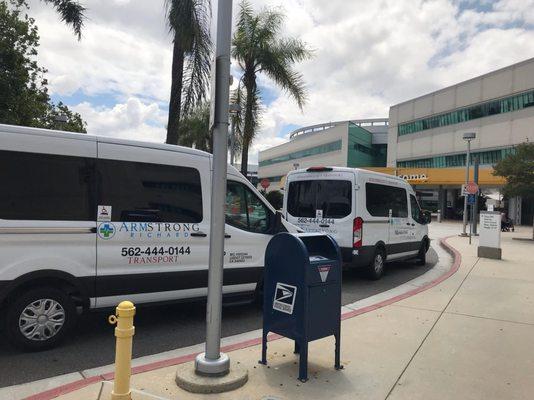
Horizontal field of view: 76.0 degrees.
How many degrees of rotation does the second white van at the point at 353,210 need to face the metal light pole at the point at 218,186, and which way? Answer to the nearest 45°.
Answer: approximately 135° to its right

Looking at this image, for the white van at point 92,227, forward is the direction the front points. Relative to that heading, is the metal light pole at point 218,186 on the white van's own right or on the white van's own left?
on the white van's own right

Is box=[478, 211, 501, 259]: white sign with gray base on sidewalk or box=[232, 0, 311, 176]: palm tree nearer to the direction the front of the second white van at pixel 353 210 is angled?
the white sign with gray base on sidewalk

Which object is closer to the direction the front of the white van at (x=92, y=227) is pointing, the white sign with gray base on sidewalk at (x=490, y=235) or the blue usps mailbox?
the white sign with gray base on sidewalk

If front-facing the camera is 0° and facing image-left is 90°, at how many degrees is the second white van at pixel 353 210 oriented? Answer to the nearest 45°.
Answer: approximately 225°

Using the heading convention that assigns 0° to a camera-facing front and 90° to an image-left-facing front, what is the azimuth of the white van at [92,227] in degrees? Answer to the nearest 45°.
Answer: approximately 225°

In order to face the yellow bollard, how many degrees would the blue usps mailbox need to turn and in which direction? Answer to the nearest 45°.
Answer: approximately 90° to its right

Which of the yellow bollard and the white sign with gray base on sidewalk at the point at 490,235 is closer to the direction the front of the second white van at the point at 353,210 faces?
the white sign with gray base on sidewalk

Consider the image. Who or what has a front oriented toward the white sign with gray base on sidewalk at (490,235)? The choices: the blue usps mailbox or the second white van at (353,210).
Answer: the second white van
